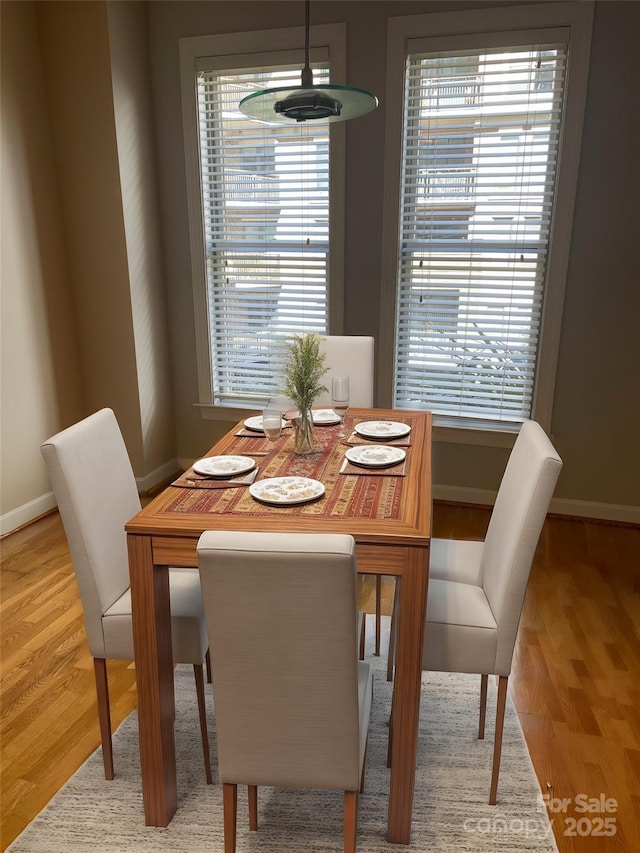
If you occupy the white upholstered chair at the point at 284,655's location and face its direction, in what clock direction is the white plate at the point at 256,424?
The white plate is roughly at 12 o'clock from the white upholstered chair.

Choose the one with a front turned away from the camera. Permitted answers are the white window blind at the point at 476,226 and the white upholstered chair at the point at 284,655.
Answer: the white upholstered chair

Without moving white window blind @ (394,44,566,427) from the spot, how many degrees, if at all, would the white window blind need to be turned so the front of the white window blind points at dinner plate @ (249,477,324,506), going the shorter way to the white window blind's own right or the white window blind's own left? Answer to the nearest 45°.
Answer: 0° — it already faces it

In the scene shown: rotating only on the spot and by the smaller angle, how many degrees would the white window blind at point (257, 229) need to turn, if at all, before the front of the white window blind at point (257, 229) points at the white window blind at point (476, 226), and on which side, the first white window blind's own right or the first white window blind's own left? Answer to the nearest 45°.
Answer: approximately 90° to the first white window blind's own left

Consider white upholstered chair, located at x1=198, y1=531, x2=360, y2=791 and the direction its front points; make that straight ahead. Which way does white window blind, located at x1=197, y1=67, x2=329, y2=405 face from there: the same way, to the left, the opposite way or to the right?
the opposite way

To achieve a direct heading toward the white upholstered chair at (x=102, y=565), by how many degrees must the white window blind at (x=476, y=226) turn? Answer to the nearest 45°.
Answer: approximately 45° to its right

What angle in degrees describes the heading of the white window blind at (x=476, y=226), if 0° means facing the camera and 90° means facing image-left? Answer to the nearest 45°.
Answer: approximately 0°

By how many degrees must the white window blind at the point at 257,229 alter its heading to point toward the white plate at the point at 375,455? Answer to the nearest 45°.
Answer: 0° — it already faces it

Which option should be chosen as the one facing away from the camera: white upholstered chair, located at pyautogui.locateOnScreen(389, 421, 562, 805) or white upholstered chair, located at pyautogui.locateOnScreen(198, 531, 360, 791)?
white upholstered chair, located at pyautogui.locateOnScreen(198, 531, 360, 791)

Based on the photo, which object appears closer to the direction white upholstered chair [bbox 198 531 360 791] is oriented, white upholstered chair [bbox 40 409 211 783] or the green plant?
the green plant

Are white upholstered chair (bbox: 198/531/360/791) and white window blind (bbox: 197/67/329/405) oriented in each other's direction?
yes

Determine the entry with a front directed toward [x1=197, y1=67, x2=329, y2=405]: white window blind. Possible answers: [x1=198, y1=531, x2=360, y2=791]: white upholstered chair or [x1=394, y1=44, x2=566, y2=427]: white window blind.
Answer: the white upholstered chair

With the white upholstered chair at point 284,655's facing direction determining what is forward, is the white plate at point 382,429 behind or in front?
in front
